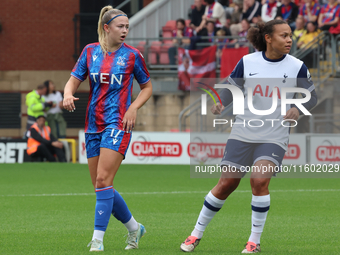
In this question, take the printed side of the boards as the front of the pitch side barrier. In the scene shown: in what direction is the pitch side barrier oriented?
toward the camera

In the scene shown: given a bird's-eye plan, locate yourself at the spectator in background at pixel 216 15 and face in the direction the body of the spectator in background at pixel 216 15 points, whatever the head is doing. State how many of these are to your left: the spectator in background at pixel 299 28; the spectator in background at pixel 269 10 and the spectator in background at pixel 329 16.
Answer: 3

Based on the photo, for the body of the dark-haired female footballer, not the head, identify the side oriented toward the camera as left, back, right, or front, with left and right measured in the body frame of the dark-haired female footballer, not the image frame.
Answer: front

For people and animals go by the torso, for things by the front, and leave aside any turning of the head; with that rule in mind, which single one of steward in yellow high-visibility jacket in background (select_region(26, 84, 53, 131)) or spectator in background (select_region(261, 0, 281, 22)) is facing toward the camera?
spectator in background (select_region(261, 0, 281, 22))

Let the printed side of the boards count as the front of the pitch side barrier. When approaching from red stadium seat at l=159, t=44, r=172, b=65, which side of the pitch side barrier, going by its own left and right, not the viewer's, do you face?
back

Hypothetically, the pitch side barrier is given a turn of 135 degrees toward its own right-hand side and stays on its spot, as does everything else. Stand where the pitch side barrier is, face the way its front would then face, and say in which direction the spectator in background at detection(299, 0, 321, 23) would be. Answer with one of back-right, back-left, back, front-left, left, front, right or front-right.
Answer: right

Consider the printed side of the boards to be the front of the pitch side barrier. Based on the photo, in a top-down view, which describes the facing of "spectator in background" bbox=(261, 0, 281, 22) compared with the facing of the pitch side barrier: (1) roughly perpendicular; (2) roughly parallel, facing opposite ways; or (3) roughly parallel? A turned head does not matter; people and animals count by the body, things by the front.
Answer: roughly parallel

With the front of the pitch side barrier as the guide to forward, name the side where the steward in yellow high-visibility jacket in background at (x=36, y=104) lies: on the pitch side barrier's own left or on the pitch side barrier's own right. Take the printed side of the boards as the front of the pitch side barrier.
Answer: on the pitch side barrier's own right

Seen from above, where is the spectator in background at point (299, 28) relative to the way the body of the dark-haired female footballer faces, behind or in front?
behind

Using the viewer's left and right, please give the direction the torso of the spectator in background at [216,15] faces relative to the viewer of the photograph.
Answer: facing the viewer and to the left of the viewer

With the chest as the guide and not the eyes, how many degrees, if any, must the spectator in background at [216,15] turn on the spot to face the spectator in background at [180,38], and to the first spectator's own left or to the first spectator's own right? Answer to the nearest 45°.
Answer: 0° — they already face them

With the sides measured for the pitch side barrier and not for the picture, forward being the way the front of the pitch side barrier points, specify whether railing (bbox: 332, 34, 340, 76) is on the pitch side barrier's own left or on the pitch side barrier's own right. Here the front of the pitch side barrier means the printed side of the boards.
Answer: on the pitch side barrier's own left
